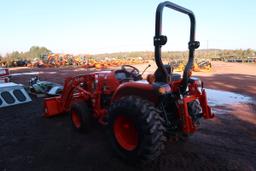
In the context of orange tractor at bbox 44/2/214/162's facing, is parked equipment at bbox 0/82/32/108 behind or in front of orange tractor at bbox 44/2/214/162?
in front

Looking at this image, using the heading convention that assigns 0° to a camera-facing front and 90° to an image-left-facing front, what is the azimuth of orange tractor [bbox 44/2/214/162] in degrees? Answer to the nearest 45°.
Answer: approximately 135°
